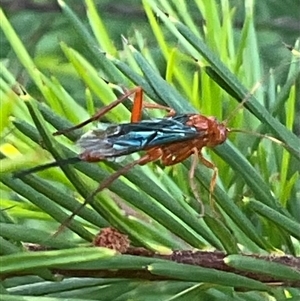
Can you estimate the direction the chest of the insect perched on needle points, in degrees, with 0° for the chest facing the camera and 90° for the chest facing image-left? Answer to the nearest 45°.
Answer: approximately 270°
